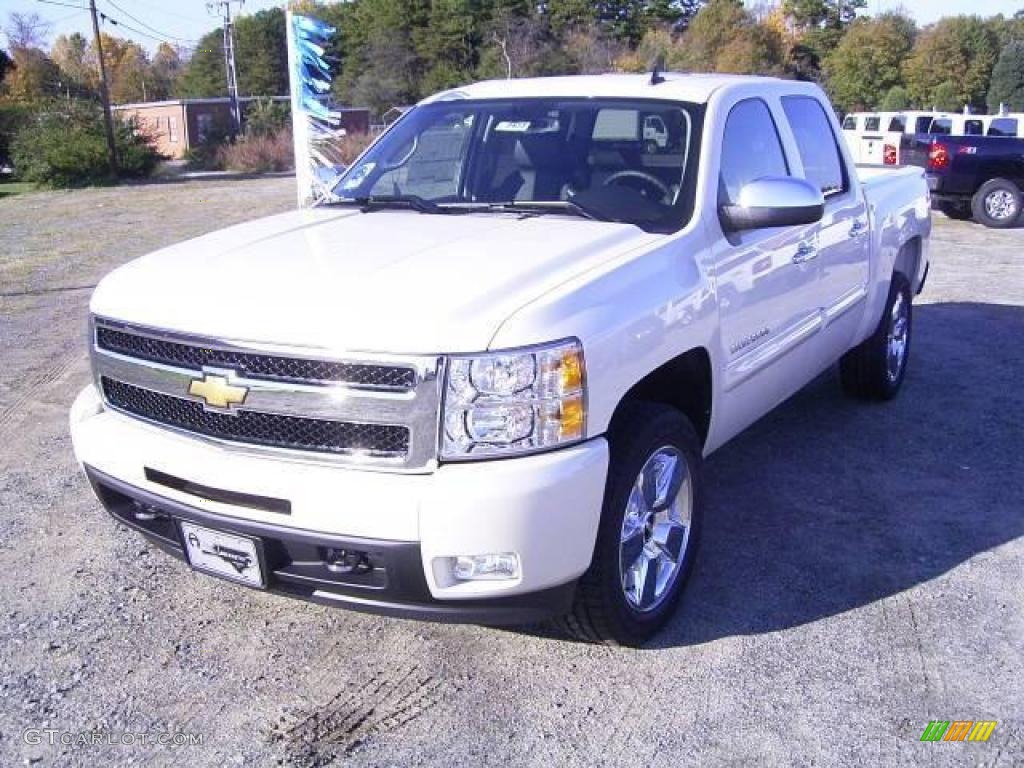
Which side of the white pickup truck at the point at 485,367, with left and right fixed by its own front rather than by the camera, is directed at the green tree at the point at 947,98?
back

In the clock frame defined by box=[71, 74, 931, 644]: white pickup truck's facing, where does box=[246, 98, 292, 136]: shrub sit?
The shrub is roughly at 4 o'clock from the white pickup truck.

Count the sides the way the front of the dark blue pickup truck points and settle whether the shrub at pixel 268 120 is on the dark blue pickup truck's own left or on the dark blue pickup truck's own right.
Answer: on the dark blue pickup truck's own left

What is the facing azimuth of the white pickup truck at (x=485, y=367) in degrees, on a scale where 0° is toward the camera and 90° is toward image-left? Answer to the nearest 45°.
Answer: approximately 45°

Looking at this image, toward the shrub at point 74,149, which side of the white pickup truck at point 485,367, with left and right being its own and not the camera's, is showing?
right

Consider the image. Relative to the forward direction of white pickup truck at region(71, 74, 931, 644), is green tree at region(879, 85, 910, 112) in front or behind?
behind

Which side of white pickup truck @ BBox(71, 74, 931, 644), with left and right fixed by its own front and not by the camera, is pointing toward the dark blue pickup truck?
back

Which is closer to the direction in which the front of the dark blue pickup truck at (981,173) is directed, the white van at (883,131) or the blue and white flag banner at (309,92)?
the white van

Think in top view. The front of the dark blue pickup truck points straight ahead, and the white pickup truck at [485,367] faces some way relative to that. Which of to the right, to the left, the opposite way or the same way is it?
the opposite way

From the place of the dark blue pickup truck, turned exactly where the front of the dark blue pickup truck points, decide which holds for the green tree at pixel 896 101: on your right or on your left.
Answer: on your left

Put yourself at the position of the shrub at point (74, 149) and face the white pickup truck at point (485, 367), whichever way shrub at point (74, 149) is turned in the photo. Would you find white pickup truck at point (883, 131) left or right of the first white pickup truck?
left

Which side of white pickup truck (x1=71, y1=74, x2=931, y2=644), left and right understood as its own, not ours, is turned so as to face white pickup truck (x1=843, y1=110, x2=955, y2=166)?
back

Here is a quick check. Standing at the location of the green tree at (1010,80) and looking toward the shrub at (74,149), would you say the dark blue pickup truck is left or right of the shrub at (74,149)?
left

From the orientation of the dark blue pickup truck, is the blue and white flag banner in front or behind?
behind

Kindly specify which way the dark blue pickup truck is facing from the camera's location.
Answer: facing away from the viewer and to the right of the viewer
